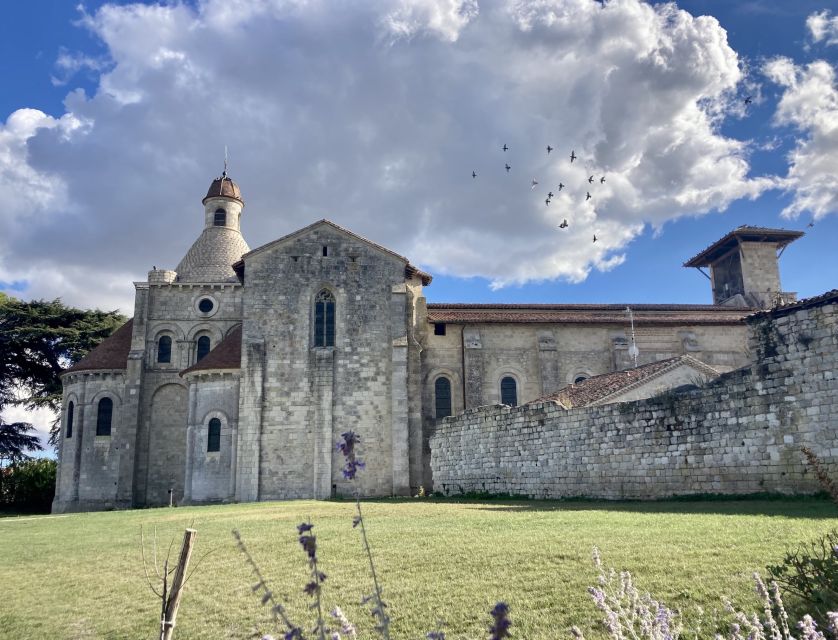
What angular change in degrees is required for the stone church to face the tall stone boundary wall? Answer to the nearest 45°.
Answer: approximately 45° to its right

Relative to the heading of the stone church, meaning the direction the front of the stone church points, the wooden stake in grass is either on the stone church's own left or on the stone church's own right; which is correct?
on the stone church's own right

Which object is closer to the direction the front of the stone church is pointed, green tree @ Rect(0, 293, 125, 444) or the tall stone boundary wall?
the tall stone boundary wall

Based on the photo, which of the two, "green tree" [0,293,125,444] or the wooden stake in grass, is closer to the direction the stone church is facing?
the wooden stake in grass

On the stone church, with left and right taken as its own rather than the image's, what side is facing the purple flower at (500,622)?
right

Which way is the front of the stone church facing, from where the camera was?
facing to the right of the viewer

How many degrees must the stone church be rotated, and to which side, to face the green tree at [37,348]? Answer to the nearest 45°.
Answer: approximately 135° to its left

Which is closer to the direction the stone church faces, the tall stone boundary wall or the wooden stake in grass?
the tall stone boundary wall

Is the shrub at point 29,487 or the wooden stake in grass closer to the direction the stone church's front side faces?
the wooden stake in grass
